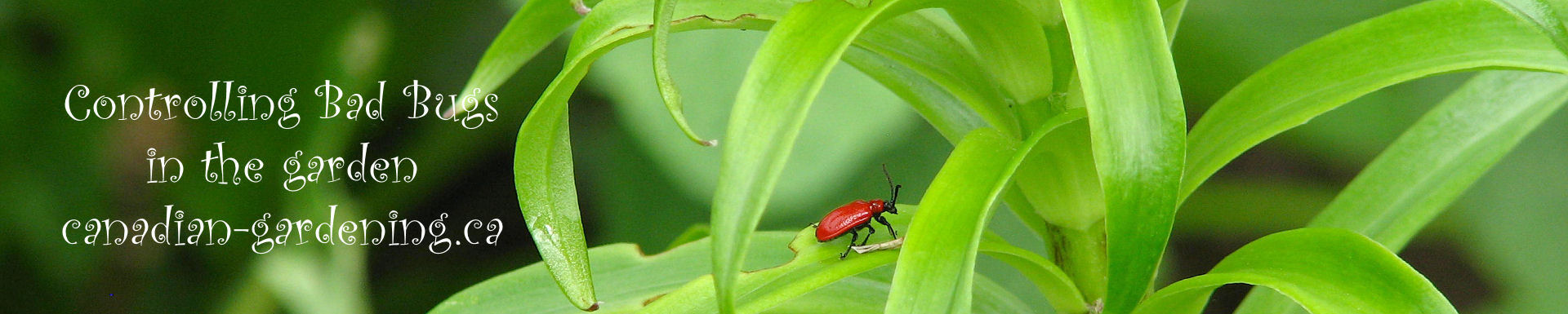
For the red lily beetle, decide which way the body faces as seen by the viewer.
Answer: to the viewer's right
